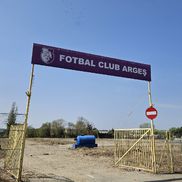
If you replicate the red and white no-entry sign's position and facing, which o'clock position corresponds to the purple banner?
The purple banner is roughly at 2 o'clock from the red and white no-entry sign.

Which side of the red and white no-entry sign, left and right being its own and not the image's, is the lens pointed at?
front
